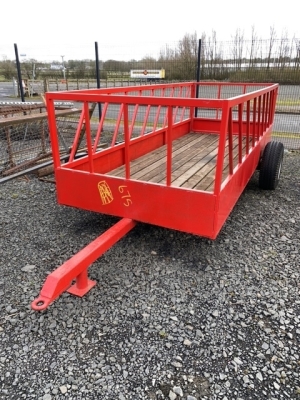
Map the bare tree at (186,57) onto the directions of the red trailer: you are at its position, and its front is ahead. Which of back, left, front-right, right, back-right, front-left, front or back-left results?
back-right

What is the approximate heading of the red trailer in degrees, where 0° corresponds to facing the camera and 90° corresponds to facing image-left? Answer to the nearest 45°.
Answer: approximately 45°

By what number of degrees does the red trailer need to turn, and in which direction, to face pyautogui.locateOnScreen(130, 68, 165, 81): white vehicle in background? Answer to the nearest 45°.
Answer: approximately 135° to its right

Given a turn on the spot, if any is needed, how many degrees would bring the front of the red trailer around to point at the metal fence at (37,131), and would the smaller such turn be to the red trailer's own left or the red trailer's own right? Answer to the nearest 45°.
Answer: approximately 90° to the red trailer's own right
